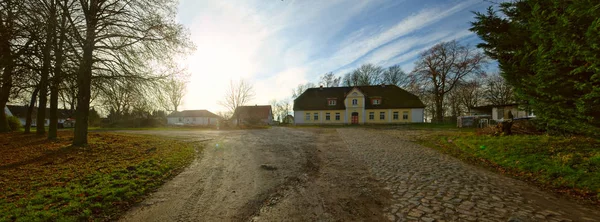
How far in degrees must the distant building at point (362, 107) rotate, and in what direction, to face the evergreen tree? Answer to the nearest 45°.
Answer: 0° — it already faces it

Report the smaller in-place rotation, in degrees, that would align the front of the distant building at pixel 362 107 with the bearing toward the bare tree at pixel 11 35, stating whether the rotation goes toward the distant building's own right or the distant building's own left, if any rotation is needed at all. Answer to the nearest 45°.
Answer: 0° — it already faces it

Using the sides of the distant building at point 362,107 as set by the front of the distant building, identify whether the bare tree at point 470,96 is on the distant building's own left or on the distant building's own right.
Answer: on the distant building's own left

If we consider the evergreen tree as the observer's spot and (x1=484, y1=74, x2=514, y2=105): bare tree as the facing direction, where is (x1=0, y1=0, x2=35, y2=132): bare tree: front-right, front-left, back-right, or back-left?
back-left

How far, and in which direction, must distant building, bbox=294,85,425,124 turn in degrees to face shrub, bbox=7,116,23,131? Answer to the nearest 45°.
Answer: approximately 45° to its right

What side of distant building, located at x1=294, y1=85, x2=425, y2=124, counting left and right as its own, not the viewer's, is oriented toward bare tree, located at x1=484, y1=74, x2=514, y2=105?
left

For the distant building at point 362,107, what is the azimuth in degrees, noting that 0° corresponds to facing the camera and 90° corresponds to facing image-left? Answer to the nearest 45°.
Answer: approximately 0°

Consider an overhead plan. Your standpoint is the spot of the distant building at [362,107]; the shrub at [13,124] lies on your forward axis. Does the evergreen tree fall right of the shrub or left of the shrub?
left

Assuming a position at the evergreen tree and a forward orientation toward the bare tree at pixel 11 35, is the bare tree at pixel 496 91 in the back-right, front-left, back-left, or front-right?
back-right
